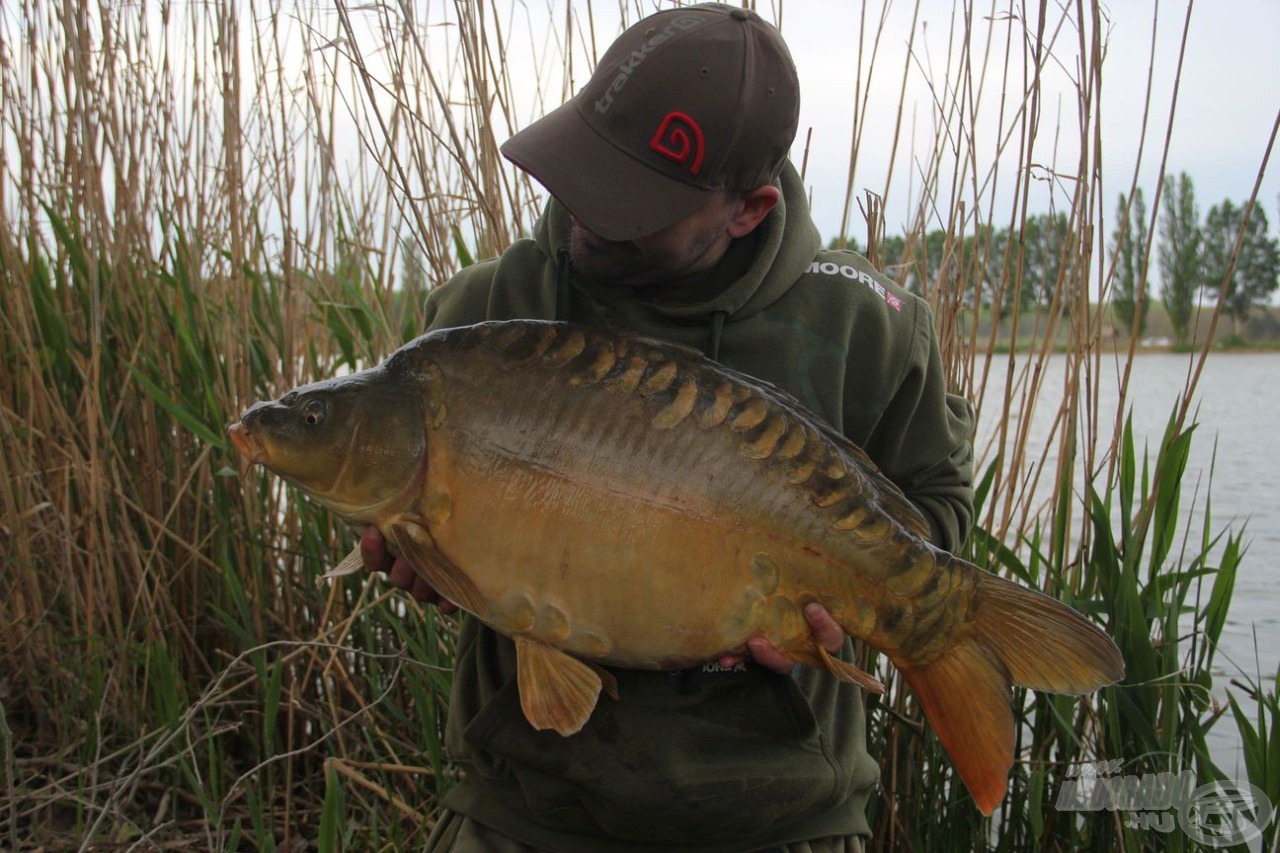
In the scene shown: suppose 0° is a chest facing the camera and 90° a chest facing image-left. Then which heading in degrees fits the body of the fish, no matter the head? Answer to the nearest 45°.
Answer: approximately 90°

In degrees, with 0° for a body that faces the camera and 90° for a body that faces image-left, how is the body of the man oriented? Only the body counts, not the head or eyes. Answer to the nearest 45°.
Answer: approximately 0°
